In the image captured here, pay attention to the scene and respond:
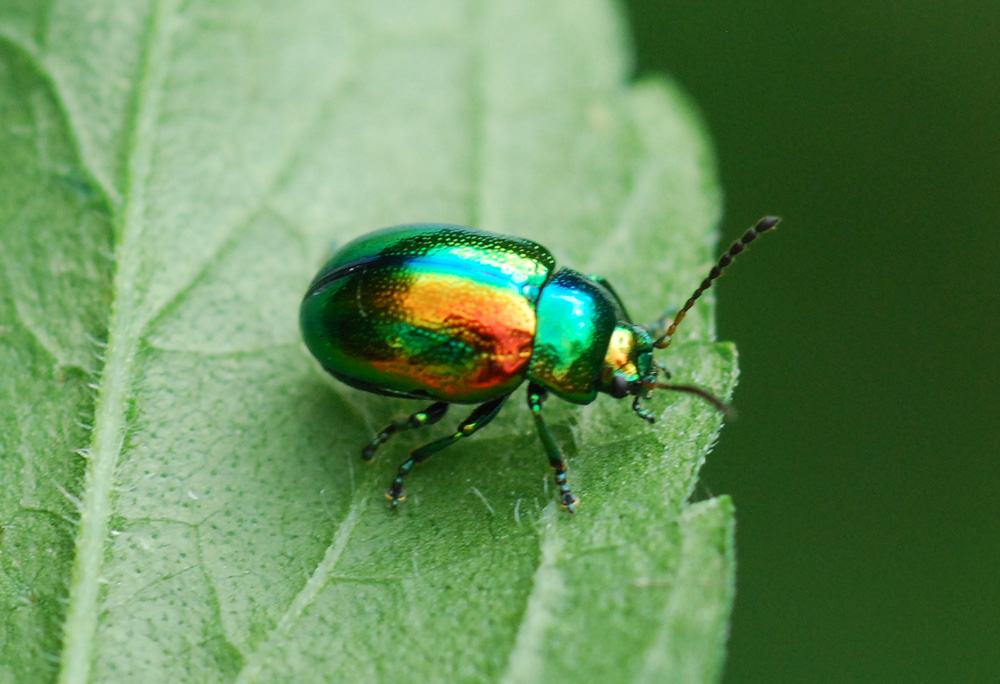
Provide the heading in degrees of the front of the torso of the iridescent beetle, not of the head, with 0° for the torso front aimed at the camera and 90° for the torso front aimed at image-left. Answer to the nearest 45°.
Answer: approximately 270°
